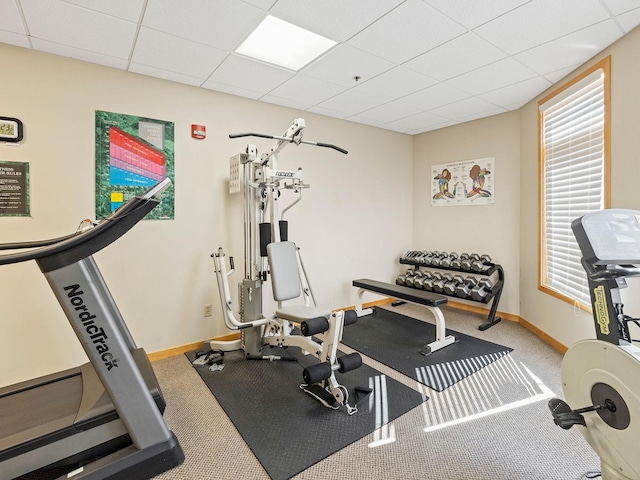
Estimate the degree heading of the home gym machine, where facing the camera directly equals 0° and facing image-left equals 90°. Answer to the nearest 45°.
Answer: approximately 315°

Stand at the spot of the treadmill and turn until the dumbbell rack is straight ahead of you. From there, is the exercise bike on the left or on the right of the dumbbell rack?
right

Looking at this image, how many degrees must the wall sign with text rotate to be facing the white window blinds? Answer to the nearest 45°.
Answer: approximately 45° to its left

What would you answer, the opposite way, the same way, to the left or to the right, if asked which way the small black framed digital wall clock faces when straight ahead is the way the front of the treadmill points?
to the right

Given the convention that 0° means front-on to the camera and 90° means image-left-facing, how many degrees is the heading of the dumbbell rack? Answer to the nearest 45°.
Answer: approximately 45°

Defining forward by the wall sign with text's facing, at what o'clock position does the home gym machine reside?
The home gym machine is roughly at 10 o'clock from the wall sign with text.

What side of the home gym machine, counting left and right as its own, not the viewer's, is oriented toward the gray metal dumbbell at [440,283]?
left

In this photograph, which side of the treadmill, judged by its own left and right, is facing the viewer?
right
